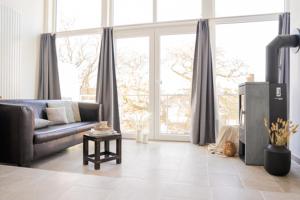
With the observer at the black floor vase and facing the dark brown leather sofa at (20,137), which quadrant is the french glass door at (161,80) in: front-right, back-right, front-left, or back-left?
front-right

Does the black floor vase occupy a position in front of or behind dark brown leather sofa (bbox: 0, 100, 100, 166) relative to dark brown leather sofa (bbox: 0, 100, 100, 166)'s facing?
in front

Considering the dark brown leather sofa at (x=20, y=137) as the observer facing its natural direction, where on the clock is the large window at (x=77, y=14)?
The large window is roughly at 8 o'clock from the dark brown leather sofa.

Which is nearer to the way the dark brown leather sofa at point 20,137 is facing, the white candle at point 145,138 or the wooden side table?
the wooden side table

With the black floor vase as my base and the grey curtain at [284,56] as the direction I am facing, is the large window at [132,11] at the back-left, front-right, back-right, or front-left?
front-left

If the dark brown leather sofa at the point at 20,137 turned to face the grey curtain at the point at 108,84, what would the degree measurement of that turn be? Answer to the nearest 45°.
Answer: approximately 90° to its left

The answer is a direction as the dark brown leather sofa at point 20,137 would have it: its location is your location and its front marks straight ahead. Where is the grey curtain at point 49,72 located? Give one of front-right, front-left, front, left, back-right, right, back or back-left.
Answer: back-left

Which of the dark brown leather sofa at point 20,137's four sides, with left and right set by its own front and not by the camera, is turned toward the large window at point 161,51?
left

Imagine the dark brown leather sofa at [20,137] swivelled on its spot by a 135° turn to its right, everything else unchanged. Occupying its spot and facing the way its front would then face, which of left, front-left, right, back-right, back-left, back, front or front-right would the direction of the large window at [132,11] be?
back-right
